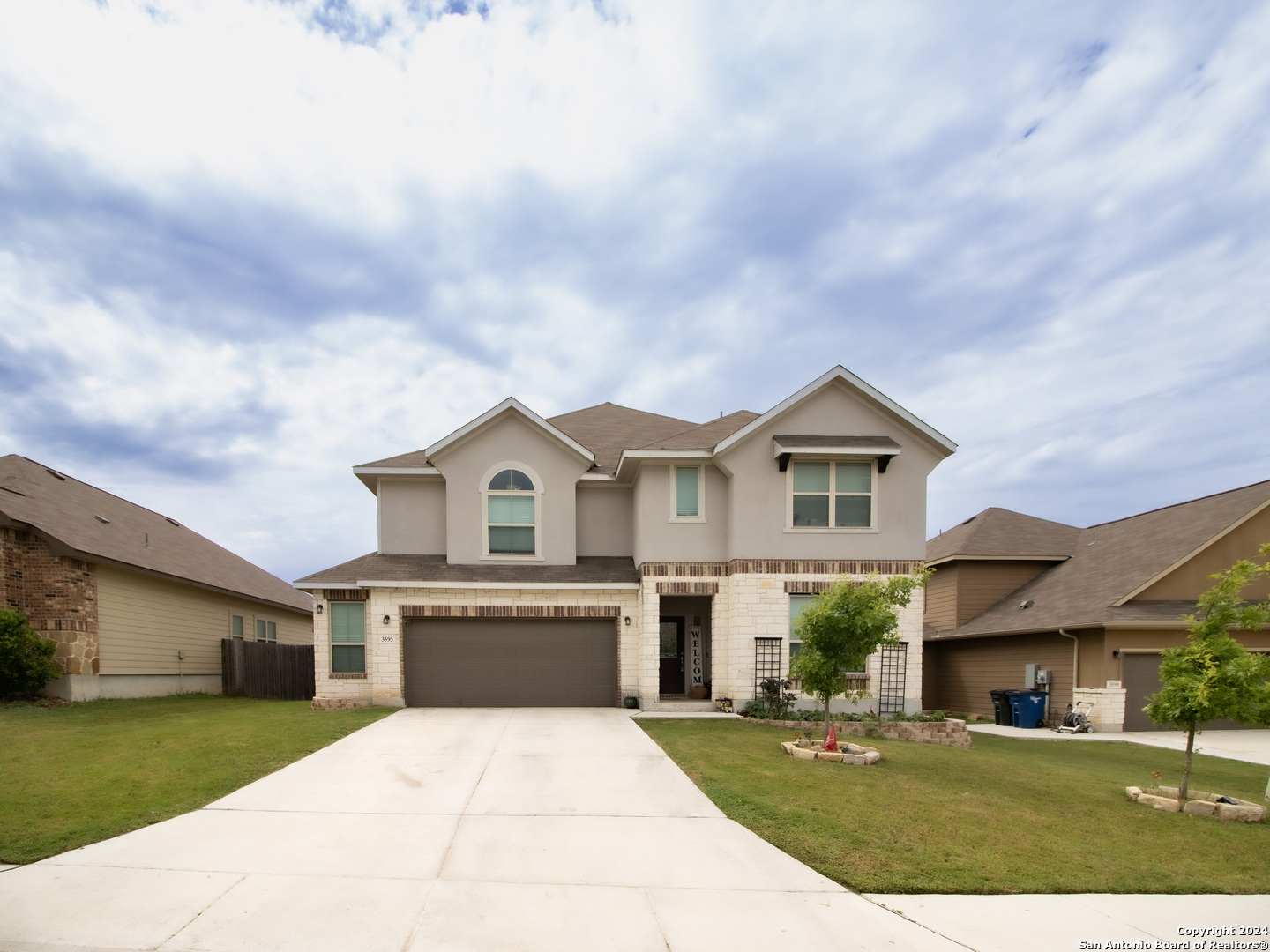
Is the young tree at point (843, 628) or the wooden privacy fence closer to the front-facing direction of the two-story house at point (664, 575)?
the young tree

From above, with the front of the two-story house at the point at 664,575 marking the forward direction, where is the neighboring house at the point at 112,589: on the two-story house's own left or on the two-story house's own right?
on the two-story house's own right

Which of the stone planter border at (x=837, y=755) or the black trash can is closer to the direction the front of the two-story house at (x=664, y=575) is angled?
the stone planter border

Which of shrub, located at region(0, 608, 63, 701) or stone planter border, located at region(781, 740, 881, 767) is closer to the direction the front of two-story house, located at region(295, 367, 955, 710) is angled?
the stone planter border

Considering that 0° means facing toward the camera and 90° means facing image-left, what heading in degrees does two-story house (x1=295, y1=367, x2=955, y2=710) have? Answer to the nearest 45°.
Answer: approximately 0°
